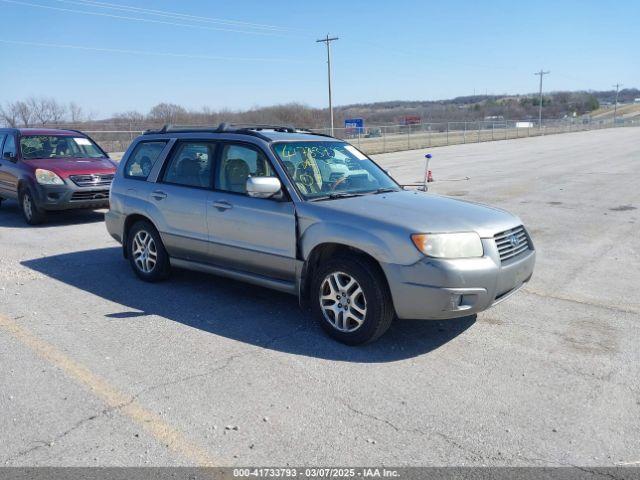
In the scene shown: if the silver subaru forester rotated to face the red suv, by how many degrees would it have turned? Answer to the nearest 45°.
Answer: approximately 180°

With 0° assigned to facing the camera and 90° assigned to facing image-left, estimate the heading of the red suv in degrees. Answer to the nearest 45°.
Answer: approximately 315°

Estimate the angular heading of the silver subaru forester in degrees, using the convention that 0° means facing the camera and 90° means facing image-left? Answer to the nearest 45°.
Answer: approximately 315°
